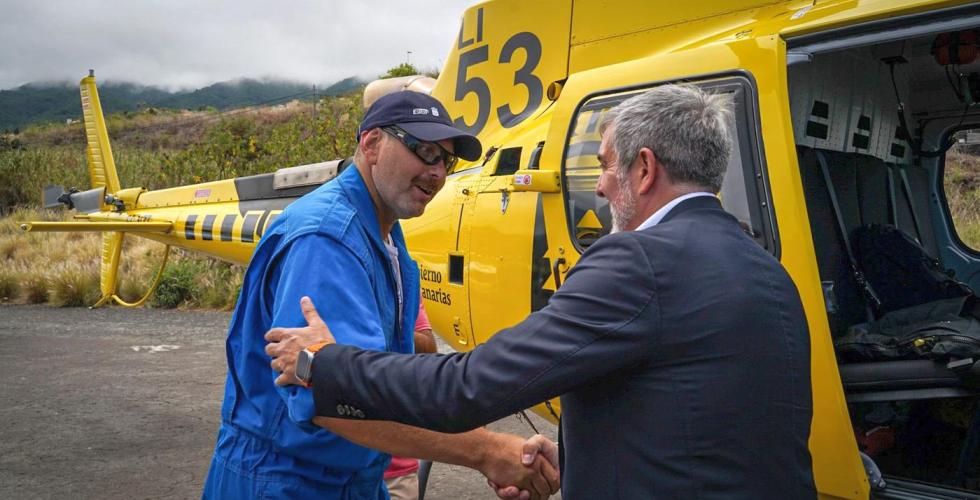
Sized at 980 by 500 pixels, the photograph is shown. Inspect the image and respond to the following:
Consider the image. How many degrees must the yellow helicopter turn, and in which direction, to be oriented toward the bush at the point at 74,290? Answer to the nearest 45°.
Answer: approximately 180°

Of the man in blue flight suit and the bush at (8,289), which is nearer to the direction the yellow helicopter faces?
the man in blue flight suit

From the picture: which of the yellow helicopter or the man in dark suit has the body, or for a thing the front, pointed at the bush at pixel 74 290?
the man in dark suit

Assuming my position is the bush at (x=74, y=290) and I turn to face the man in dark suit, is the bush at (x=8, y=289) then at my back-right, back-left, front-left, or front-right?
back-right

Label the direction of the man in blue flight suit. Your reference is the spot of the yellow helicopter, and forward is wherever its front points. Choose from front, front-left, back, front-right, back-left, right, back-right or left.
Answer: right

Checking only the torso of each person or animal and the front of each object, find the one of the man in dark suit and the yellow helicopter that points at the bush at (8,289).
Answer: the man in dark suit

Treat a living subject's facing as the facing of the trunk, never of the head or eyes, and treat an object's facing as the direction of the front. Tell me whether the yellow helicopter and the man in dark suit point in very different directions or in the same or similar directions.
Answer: very different directions

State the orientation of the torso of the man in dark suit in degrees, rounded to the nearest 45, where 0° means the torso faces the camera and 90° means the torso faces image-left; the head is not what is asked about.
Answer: approximately 135°

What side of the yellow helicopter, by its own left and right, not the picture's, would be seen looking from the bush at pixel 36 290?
back

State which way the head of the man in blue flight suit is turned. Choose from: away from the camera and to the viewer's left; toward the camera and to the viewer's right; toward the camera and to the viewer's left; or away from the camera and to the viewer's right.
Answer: toward the camera and to the viewer's right

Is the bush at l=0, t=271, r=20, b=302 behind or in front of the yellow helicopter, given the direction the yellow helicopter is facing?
behind

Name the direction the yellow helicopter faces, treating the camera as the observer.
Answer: facing the viewer and to the right of the viewer

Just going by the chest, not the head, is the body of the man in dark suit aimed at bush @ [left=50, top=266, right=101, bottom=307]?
yes
